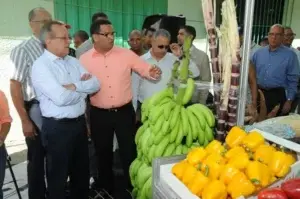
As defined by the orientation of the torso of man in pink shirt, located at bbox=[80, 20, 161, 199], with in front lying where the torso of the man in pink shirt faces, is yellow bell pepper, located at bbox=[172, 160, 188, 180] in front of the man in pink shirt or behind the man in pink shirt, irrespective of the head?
in front

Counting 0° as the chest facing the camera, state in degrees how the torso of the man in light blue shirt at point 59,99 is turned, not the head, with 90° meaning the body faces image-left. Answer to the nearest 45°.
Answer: approximately 315°

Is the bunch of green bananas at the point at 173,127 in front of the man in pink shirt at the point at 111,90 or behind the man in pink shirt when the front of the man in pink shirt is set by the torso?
in front

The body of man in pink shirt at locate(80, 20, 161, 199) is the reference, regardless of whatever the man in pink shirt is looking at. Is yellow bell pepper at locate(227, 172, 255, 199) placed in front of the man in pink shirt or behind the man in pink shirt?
in front

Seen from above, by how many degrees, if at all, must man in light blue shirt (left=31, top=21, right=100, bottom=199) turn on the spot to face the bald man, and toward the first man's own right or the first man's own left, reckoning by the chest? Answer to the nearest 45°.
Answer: approximately 90° to the first man's own left

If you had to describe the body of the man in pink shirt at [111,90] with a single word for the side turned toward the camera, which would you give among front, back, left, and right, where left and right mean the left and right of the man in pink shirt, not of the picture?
front

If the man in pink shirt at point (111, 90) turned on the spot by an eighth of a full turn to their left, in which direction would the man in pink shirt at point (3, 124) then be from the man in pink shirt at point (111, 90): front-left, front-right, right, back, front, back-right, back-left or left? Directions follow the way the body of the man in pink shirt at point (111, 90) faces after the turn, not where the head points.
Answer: right

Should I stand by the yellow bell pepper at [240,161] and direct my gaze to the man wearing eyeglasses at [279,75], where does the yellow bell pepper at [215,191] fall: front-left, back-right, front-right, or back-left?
back-left

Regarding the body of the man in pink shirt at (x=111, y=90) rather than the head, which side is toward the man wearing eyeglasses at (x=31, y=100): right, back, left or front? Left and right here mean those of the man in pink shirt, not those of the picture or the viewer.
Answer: right

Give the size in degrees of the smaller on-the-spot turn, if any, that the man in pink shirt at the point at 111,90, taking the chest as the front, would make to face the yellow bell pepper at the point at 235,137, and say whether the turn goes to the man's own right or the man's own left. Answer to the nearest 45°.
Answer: approximately 45° to the man's own left

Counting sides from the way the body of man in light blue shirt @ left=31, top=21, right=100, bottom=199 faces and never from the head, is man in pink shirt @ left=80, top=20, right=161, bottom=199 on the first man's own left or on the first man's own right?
on the first man's own left

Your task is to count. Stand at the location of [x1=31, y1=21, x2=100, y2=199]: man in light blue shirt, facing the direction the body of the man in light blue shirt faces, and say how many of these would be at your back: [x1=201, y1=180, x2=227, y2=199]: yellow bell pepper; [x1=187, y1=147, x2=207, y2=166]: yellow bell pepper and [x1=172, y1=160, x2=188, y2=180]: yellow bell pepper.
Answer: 0

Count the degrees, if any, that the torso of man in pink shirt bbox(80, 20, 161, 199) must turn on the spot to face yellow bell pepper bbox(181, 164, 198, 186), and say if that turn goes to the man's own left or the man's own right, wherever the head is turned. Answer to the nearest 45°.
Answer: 0° — they already face it

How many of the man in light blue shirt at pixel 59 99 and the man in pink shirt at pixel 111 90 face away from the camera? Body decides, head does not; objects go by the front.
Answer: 0

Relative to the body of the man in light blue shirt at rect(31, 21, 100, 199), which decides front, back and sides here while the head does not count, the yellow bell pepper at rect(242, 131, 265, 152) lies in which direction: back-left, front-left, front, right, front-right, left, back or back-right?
front
